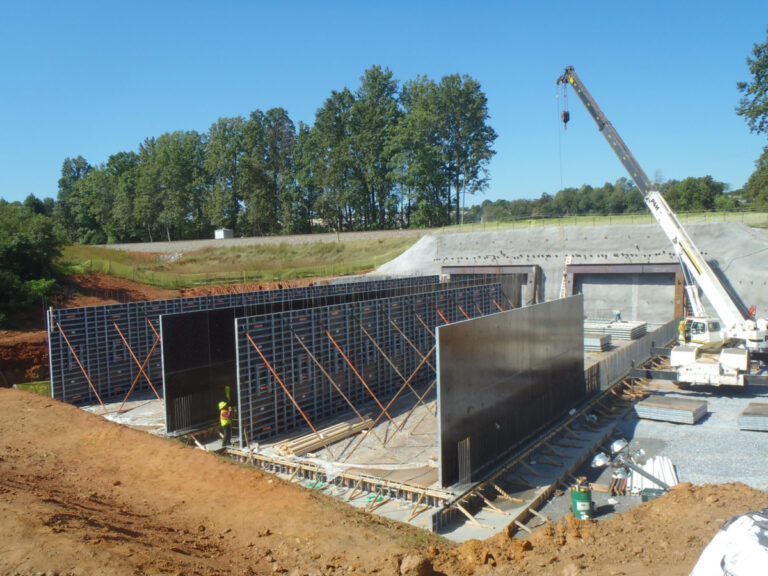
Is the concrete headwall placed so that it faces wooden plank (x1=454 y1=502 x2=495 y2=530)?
yes

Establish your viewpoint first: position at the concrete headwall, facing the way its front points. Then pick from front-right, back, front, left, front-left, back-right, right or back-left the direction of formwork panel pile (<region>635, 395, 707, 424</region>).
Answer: front

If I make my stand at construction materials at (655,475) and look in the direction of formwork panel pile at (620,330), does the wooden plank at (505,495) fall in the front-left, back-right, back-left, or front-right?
back-left

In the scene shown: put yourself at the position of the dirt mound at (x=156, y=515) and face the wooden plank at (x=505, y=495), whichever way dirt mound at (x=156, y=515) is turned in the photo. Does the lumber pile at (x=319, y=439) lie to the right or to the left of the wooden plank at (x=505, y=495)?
left

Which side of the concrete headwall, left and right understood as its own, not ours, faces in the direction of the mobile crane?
front

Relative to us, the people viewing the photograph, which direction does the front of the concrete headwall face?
facing the viewer

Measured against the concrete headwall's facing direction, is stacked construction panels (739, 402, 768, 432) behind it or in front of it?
in front

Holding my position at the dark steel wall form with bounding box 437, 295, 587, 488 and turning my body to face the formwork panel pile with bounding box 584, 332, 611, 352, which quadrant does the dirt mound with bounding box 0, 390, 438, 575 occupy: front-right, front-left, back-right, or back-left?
back-left

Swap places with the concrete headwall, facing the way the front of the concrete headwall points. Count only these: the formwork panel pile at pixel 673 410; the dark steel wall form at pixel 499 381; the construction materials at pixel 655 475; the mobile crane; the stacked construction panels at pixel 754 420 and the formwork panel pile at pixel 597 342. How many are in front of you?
6

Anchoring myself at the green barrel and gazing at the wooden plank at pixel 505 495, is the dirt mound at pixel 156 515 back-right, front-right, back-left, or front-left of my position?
front-left

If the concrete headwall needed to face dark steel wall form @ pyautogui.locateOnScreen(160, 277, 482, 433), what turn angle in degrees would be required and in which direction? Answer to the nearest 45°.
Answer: approximately 45° to its right

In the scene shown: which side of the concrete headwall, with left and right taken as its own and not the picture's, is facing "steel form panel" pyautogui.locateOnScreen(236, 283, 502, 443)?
front

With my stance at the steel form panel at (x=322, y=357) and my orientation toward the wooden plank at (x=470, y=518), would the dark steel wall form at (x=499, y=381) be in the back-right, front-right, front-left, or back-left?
front-left

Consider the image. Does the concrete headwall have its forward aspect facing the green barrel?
yes

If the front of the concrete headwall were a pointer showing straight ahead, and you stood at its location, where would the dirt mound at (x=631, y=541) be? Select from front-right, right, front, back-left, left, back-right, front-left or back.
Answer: front

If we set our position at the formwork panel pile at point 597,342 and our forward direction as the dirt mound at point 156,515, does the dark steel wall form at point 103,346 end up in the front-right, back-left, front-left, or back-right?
front-right

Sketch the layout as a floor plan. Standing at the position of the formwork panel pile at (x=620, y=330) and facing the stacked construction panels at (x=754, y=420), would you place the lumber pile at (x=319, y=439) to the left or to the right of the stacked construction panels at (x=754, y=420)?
right

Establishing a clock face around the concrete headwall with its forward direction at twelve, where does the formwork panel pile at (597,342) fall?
The formwork panel pile is roughly at 12 o'clock from the concrete headwall.
